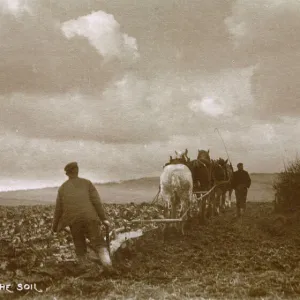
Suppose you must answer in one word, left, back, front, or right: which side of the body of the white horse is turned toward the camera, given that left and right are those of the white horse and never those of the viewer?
back

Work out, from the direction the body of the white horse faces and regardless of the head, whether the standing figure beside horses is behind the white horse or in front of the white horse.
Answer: in front

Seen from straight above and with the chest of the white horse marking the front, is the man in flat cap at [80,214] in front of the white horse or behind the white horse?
behind

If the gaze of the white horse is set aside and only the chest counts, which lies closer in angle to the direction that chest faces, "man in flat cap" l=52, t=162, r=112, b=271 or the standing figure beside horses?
the standing figure beside horses
